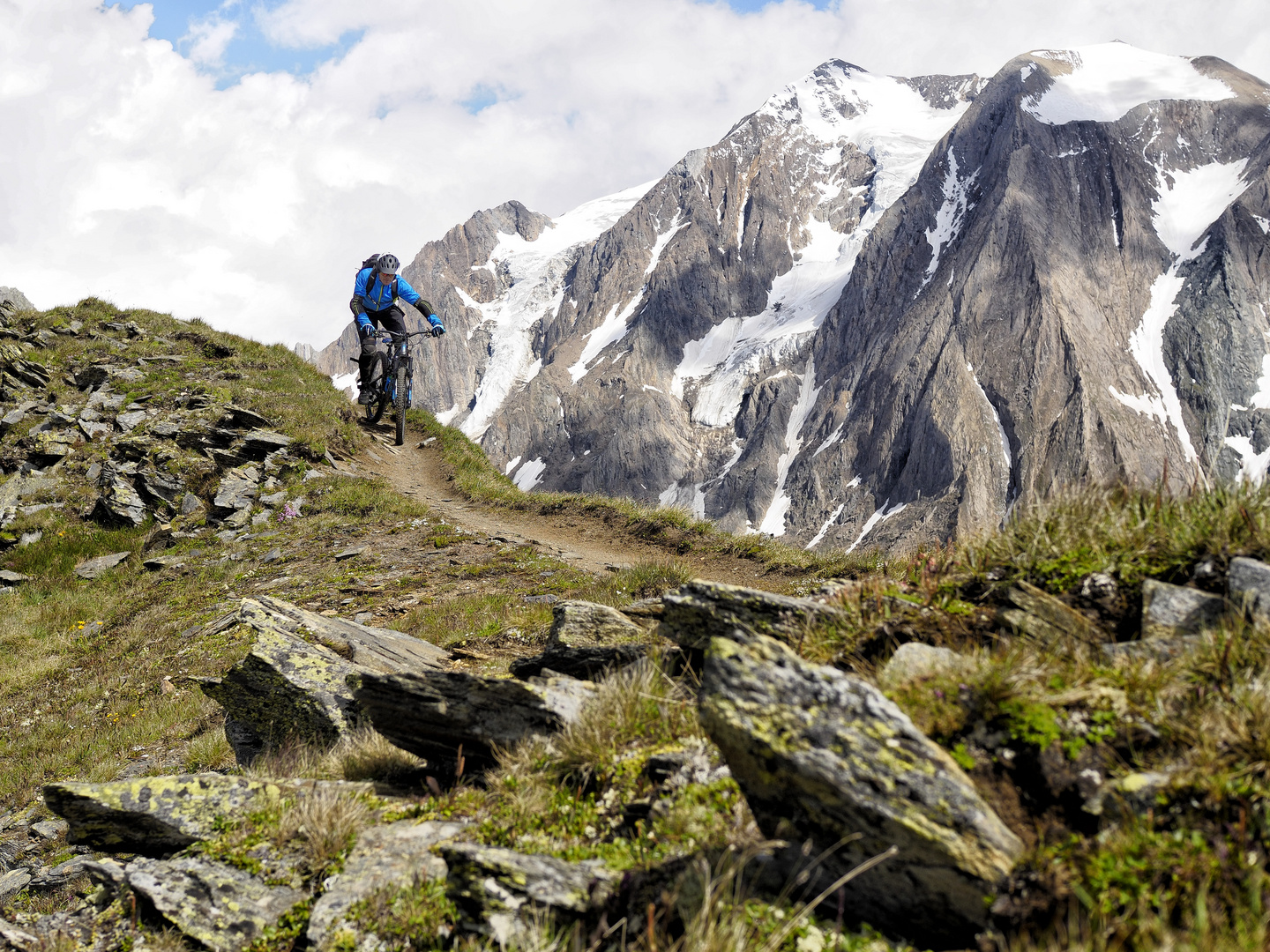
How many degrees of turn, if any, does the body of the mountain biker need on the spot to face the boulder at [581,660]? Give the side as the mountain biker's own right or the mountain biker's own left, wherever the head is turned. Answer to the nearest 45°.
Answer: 0° — they already face it

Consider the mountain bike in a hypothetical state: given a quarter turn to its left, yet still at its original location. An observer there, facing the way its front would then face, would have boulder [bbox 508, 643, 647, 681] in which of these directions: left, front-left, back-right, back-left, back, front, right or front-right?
right

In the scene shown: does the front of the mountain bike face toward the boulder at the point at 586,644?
yes

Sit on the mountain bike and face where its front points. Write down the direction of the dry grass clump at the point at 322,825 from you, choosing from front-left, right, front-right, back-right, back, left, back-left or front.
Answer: front

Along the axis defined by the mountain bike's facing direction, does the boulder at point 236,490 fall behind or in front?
in front

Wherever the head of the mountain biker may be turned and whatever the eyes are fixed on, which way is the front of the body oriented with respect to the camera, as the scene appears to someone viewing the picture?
toward the camera

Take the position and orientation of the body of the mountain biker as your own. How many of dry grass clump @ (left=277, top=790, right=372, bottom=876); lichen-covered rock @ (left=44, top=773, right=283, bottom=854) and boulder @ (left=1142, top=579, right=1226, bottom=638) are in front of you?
3

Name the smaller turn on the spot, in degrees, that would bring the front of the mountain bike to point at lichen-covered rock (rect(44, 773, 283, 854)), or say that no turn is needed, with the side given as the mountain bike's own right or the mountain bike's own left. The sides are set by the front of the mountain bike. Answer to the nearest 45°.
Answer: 0° — it already faces it

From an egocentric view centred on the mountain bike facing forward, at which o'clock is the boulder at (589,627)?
The boulder is roughly at 12 o'clock from the mountain bike.

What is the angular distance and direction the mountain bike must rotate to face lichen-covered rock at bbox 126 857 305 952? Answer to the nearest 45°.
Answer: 0° — it already faces it

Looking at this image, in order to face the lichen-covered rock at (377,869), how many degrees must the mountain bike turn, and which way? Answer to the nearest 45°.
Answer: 0° — it already faces it

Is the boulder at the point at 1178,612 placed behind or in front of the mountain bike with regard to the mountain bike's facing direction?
in front

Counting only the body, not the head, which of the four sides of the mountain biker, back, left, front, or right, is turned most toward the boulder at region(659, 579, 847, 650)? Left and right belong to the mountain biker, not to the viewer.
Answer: front

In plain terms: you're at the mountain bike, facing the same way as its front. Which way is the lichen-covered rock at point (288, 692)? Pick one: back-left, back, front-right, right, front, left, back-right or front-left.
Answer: front

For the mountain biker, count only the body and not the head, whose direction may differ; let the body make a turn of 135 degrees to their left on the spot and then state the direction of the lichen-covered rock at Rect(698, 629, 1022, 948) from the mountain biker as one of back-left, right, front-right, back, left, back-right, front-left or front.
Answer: back-right

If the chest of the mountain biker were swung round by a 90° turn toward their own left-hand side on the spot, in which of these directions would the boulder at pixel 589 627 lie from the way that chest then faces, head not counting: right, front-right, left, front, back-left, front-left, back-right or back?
right

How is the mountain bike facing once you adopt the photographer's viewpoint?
facing the viewer
